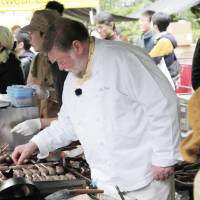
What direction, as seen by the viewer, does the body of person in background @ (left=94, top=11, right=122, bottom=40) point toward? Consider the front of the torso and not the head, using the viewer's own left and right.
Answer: facing the viewer and to the left of the viewer

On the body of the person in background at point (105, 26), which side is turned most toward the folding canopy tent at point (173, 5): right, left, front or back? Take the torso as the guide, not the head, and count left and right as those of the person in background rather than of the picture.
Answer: back

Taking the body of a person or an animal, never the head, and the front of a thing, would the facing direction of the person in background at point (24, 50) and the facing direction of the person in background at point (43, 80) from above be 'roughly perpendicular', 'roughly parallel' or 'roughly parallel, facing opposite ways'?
roughly parallel

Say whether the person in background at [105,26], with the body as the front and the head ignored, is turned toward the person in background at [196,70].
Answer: no

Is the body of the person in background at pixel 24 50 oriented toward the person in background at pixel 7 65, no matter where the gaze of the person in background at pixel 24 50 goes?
no

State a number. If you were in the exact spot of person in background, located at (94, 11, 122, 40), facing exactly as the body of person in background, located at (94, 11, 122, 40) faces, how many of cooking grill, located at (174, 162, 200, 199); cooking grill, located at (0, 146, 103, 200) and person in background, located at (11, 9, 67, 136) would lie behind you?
0
